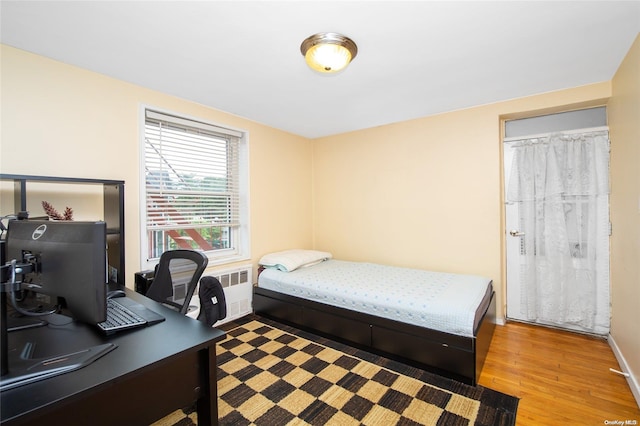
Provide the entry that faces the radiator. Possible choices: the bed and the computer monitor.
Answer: the computer monitor

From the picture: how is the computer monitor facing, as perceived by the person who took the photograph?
facing away from the viewer and to the right of the viewer

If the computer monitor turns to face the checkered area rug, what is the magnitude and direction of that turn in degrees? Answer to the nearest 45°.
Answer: approximately 45° to its right

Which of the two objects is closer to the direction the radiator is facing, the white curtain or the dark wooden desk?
the white curtain

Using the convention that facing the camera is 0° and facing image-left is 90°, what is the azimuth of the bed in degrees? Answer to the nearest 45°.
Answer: approximately 315°
